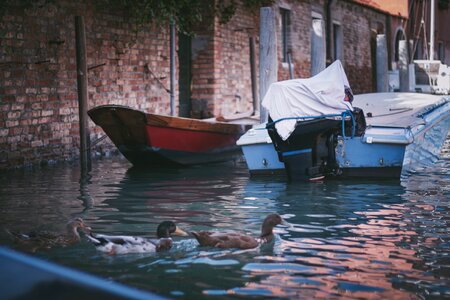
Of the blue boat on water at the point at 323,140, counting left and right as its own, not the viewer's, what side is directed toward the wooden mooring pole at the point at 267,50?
left

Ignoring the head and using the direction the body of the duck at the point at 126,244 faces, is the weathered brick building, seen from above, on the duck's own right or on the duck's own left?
on the duck's own left

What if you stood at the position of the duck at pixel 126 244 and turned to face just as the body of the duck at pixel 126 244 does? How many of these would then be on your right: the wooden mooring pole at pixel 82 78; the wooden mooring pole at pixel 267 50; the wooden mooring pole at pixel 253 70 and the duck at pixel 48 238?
0

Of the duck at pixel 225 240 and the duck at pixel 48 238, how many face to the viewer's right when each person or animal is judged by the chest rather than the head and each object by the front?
2

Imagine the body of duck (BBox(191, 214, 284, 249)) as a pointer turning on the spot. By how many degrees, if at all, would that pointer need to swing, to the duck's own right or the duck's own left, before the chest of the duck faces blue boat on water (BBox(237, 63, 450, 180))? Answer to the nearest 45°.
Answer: approximately 90° to the duck's own left

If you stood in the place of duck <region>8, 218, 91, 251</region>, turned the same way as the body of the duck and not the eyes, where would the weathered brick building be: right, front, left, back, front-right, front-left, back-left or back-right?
left

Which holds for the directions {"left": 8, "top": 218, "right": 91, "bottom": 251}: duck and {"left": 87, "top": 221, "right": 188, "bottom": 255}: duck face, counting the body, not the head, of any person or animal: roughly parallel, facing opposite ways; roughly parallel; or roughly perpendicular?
roughly parallel

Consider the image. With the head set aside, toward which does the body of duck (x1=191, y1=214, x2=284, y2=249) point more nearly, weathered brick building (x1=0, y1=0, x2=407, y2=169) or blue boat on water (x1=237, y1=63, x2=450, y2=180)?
the blue boat on water

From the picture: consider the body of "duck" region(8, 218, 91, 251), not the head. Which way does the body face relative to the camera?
to the viewer's right

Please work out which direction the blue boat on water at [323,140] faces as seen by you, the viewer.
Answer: facing away from the viewer and to the right of the viewer

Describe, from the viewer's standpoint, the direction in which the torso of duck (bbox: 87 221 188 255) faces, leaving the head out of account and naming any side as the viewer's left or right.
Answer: facing to the right of the viewer

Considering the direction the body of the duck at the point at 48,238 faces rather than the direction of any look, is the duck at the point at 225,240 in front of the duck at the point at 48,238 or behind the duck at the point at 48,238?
in front

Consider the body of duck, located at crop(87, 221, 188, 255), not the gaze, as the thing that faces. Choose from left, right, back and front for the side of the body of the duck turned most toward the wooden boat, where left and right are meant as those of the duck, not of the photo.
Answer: left

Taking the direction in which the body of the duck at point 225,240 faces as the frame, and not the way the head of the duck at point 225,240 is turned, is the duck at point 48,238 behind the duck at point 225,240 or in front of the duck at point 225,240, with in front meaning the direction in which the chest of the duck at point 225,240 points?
behind

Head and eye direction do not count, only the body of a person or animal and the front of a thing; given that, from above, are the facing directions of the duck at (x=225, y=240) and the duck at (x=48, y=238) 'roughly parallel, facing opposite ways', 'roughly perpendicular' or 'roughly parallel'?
roughly parallel

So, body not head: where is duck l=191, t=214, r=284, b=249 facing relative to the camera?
to the viewer's right

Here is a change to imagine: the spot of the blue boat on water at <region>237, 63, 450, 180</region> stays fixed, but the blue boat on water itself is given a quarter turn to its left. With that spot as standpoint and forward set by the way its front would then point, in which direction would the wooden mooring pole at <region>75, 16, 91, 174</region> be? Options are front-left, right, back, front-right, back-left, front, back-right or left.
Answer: front-left

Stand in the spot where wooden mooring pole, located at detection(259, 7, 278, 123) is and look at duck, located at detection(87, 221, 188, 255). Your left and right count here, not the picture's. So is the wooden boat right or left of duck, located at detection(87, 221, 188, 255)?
right
